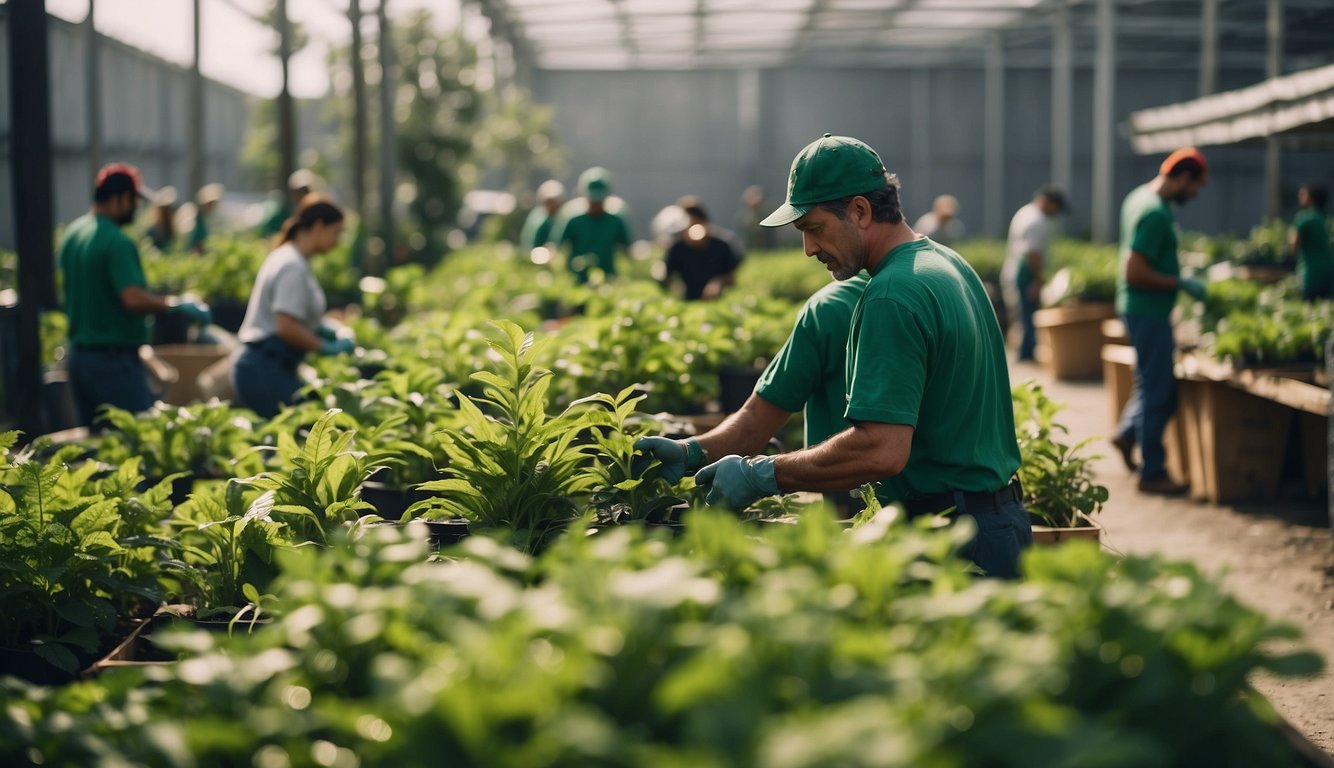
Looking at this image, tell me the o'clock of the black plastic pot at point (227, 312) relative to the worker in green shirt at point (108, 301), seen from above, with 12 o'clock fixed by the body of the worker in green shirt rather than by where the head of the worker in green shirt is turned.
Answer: The black plastic pot is roughly at 11 o'clock from the worker in green shirt.

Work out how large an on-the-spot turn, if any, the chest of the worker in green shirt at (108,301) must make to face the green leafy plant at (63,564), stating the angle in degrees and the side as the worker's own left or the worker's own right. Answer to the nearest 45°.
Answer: approximately 135° to the worker's own right

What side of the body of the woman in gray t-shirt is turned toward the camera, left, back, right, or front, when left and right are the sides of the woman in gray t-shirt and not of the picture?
right

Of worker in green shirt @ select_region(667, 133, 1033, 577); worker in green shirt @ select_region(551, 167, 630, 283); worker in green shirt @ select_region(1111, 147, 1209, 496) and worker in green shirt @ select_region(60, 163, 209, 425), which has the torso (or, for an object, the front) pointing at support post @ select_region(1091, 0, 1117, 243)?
worker in green shirt @ select_region(60, 163, 209, 425)

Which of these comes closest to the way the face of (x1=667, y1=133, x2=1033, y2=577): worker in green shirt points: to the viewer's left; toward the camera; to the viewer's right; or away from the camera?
to the viewer's left

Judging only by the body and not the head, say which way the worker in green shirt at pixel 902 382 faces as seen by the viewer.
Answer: to the viewer's left

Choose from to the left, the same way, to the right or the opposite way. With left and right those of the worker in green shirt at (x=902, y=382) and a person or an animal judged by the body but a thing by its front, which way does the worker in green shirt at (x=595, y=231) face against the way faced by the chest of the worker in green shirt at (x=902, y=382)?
to the left

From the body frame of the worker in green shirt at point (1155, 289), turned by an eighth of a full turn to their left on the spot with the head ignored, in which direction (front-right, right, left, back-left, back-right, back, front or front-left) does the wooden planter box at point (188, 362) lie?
back-left

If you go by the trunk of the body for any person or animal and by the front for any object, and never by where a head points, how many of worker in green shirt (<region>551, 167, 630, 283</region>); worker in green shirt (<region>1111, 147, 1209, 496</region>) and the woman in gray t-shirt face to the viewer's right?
2

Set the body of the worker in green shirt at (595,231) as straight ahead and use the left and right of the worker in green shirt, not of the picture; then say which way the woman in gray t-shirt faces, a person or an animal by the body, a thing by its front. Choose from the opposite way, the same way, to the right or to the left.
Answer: to the left

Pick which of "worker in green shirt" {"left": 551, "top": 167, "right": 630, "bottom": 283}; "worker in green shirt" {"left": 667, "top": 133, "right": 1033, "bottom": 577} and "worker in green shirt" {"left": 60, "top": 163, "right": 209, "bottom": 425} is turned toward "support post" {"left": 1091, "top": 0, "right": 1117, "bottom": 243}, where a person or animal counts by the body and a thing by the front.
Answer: "worker in green shirt" {"left": 60, "top": 163, "right": 209, "bottom": 425}

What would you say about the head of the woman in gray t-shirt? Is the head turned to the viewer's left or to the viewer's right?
to the viewer's right

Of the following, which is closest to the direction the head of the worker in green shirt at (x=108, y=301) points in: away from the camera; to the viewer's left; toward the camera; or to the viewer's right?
to the viewer's right

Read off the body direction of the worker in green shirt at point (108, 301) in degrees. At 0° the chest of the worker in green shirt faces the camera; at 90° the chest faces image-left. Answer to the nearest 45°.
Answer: approximately 225°

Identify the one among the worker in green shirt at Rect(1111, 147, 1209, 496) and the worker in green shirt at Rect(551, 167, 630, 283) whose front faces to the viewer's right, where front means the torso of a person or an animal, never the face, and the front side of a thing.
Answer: the worker in green shirt at Rect(1111, 147, 1209, 496)
